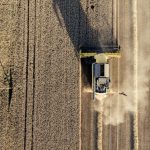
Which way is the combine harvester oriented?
away from the camera
